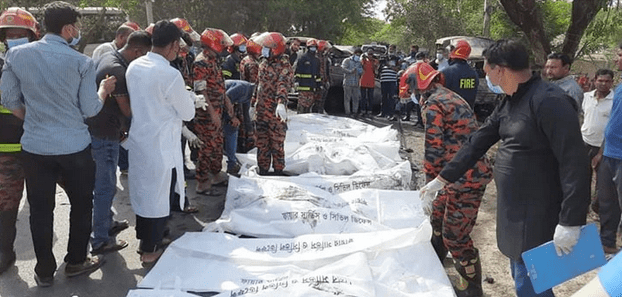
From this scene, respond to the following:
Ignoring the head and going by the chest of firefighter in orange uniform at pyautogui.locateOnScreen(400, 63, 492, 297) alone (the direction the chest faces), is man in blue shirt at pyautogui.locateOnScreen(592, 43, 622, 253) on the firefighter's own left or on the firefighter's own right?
on the firefighter's own right

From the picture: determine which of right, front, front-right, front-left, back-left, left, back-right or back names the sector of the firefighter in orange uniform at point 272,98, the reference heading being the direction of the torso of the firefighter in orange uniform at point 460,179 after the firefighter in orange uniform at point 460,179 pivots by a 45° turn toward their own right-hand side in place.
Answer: front

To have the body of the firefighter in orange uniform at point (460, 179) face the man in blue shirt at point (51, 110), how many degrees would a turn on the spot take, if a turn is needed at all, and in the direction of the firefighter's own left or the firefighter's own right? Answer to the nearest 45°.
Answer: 0° — they already face them

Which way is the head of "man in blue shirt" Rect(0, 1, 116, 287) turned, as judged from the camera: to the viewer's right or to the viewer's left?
to the viewer's right

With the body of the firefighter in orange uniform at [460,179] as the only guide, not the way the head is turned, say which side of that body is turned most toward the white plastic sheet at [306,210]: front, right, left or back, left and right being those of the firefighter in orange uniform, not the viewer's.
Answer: front

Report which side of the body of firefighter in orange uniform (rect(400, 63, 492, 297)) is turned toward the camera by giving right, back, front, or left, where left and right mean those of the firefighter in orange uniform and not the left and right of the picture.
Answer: left

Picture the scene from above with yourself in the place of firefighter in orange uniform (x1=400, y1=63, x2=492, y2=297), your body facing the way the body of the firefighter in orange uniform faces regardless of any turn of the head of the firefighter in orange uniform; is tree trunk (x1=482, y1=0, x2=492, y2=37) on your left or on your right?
on your right

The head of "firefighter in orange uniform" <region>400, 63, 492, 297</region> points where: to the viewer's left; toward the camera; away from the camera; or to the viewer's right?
to the viewer's left

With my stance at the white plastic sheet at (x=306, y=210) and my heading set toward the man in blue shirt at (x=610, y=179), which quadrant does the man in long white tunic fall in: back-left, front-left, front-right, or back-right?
back-right

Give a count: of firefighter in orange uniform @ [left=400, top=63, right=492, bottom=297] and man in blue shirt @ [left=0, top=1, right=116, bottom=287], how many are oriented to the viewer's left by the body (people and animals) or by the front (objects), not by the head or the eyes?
1

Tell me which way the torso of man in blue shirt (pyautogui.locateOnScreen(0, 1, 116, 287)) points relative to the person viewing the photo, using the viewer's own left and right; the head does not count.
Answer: facing away from the viewer and to the right of the viewer

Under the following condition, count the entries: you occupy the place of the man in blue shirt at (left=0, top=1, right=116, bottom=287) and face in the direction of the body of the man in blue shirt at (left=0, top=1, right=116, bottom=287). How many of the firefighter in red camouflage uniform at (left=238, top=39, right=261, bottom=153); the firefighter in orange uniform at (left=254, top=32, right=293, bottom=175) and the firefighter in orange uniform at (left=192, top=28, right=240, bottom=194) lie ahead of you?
3

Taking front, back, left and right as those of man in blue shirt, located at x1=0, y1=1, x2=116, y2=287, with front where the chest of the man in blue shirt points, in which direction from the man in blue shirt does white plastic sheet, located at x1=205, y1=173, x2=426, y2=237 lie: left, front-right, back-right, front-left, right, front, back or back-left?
front-right

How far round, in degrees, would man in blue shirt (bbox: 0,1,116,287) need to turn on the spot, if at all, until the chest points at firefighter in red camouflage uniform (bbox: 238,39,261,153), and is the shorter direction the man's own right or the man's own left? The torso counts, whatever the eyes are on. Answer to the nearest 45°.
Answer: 0° — they already face them

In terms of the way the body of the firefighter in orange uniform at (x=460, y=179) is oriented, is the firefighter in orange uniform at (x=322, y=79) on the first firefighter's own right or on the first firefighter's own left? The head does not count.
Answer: on the first firefighter's own right
